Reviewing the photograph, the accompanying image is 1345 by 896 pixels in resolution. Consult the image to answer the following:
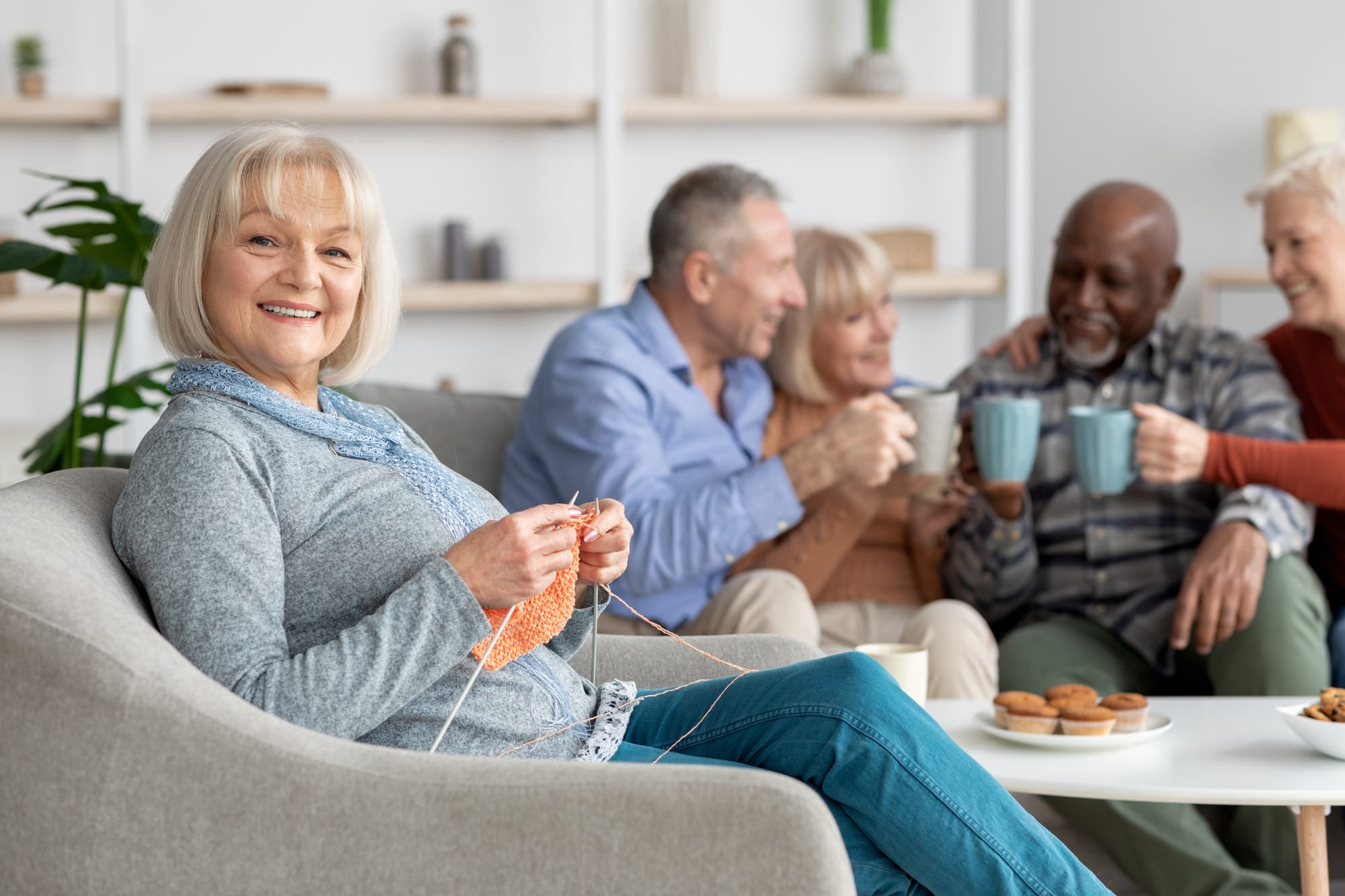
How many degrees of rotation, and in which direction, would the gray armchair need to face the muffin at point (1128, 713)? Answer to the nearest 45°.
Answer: approximately 45° to its left

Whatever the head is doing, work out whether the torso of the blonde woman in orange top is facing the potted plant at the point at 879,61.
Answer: no

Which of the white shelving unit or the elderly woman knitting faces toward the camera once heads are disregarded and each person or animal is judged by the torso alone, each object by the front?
the white shelving unit

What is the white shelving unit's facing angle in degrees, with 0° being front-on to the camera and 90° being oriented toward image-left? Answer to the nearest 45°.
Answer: approximately 0°

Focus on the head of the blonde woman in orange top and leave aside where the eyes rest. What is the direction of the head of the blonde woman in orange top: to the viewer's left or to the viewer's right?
to the viewer's right

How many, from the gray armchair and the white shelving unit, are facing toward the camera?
1

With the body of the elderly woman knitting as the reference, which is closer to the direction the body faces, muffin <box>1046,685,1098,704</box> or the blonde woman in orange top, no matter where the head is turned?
the muffin

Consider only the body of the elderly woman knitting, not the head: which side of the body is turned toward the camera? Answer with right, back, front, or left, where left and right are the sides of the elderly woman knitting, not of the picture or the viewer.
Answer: right

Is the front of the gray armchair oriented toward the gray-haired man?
no

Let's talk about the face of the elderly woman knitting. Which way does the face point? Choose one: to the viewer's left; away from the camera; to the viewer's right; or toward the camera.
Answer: toward the camera

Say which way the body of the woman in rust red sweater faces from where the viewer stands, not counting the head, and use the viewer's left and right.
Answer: facing the viewer and to the left of the viewer

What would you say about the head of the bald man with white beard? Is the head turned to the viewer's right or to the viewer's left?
to the viewer's left

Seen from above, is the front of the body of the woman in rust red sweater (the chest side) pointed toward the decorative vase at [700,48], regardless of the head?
no

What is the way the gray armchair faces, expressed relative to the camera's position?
facing to the right of the viewer

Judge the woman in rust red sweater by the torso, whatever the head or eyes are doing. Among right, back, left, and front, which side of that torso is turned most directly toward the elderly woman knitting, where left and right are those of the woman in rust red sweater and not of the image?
front

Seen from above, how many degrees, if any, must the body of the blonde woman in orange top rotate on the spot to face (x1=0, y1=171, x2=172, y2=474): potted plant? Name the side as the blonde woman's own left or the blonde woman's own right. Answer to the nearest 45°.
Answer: approximately 90° to the blonde woman's own right

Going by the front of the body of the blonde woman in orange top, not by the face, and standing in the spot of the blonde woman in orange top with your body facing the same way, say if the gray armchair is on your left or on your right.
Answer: on your right
